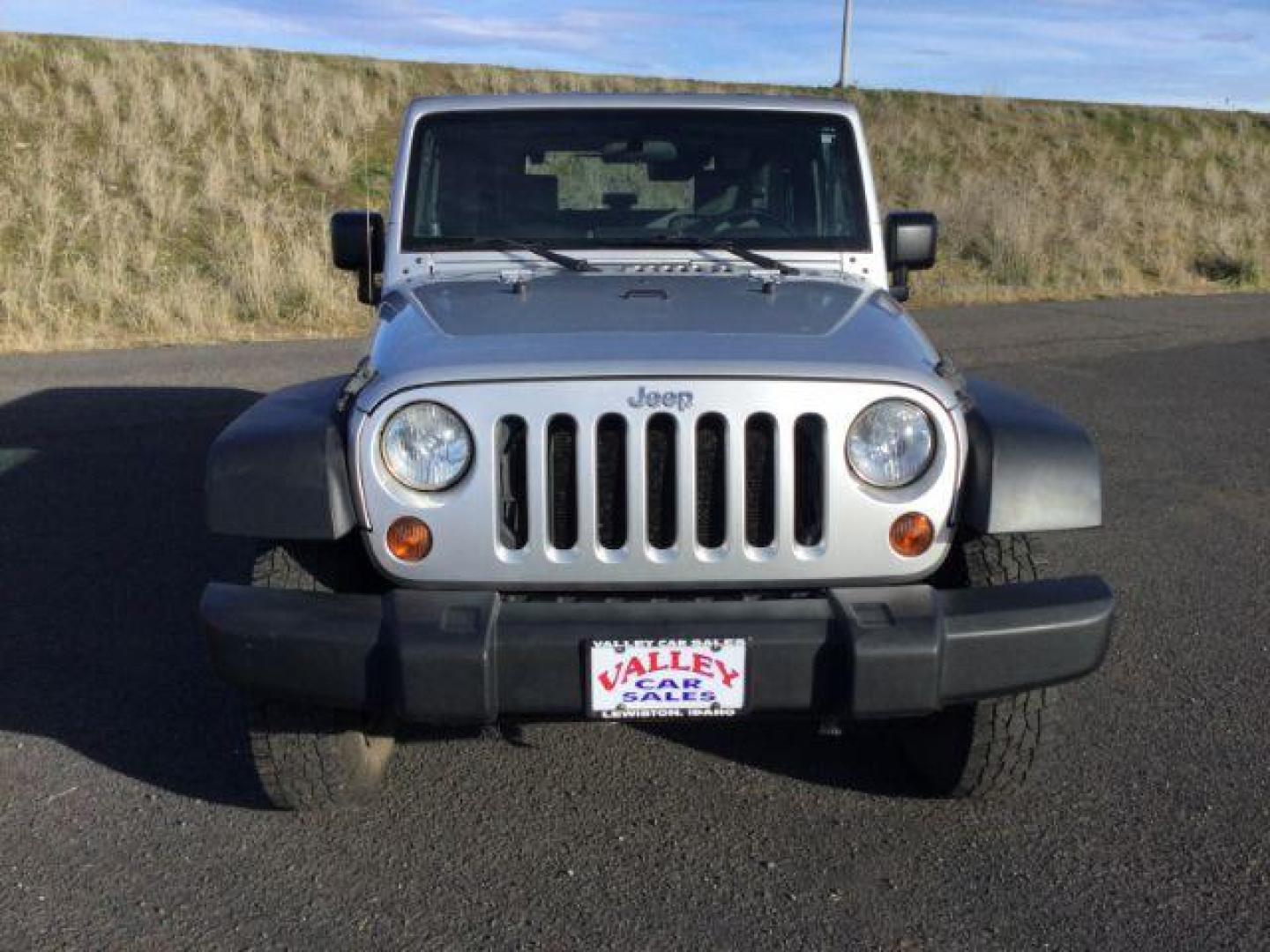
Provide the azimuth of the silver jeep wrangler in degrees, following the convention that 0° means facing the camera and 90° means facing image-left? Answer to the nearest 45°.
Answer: approximately 0°
